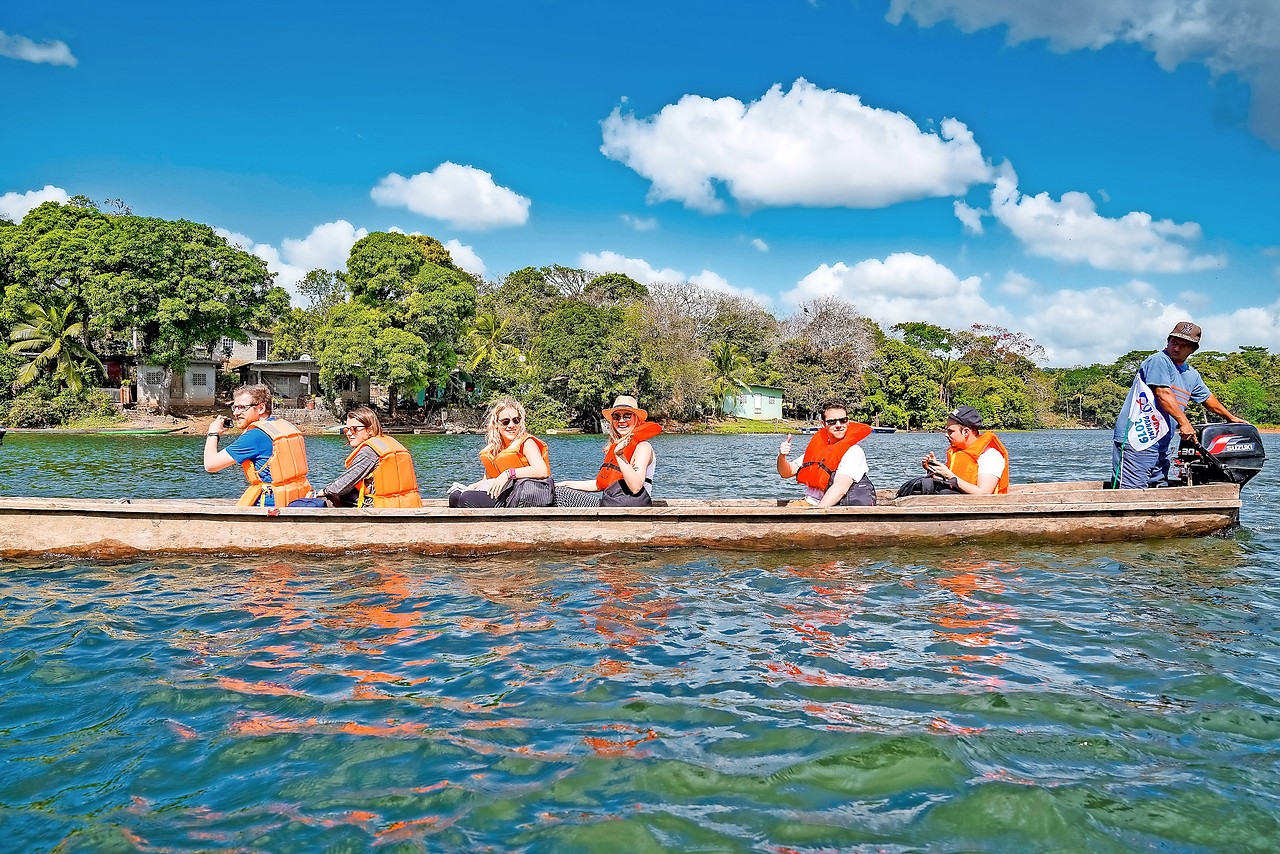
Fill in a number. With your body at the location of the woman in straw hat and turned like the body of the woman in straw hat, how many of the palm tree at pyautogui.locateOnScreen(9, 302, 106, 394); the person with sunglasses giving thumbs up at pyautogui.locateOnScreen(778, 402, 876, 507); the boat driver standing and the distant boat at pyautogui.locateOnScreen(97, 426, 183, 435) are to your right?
2

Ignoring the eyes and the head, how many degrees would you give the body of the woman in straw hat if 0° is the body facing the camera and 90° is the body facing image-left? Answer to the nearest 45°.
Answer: approximately 45°

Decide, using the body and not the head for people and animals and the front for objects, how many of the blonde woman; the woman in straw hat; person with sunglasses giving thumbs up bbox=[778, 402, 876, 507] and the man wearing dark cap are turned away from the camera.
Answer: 0

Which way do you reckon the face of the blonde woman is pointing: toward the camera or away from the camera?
toward the camera

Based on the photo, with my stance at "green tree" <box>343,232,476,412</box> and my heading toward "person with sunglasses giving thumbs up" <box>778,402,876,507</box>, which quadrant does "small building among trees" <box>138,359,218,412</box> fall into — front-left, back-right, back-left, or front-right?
back-right

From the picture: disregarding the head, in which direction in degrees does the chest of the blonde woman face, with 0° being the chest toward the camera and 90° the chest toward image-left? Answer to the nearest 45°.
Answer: approximately 45°

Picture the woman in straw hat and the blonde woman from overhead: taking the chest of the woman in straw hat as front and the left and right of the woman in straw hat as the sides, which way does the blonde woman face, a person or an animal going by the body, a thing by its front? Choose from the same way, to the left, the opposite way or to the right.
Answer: the same way

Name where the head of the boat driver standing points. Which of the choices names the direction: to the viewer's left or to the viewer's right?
to the viewer's left

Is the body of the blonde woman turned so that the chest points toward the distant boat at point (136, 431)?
no

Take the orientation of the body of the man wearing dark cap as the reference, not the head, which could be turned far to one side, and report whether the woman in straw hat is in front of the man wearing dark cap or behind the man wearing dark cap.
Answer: in front

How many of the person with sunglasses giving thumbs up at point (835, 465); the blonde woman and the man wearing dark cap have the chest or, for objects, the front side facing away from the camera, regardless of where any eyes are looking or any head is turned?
0

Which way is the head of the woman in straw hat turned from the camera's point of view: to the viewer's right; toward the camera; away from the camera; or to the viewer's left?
toward the camera

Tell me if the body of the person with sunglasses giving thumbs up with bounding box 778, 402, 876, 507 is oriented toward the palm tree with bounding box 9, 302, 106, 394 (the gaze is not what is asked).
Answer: no

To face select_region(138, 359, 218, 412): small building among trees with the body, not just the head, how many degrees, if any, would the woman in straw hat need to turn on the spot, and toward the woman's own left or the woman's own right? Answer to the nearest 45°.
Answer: approximately 90° to the woman's own right

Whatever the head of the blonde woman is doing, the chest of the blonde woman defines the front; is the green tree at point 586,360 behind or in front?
behind

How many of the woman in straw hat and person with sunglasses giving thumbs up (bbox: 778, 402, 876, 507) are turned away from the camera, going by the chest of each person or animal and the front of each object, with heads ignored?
0

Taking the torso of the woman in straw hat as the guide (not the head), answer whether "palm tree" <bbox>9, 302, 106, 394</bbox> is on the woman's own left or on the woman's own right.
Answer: on the woman's own right

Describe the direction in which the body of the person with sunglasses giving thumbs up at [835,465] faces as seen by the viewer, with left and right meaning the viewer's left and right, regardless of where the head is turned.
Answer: facing the viewer and to the left of the viewer

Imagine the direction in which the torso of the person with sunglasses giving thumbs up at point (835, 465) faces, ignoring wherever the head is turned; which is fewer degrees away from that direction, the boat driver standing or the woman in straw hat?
the woman in straw hat
